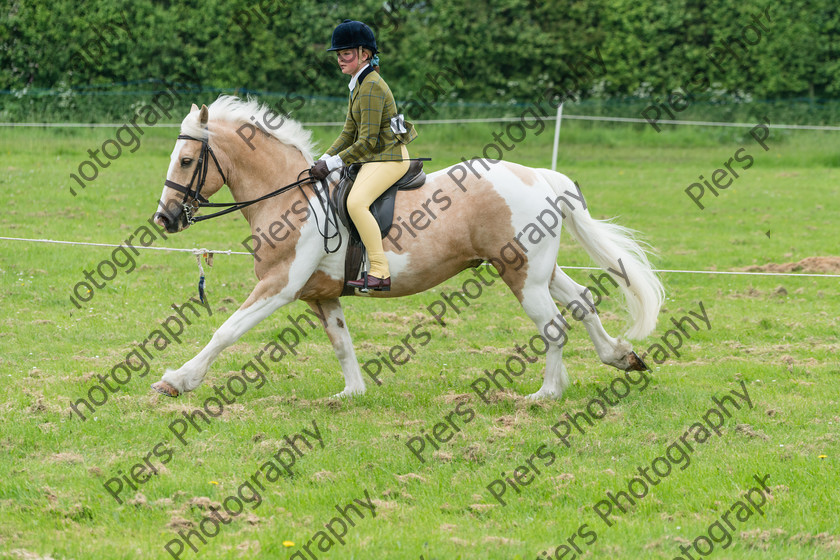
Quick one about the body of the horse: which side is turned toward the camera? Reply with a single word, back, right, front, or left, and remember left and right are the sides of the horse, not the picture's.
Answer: left

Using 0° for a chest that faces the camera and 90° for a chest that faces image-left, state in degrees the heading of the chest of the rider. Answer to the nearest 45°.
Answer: approximately 90°
